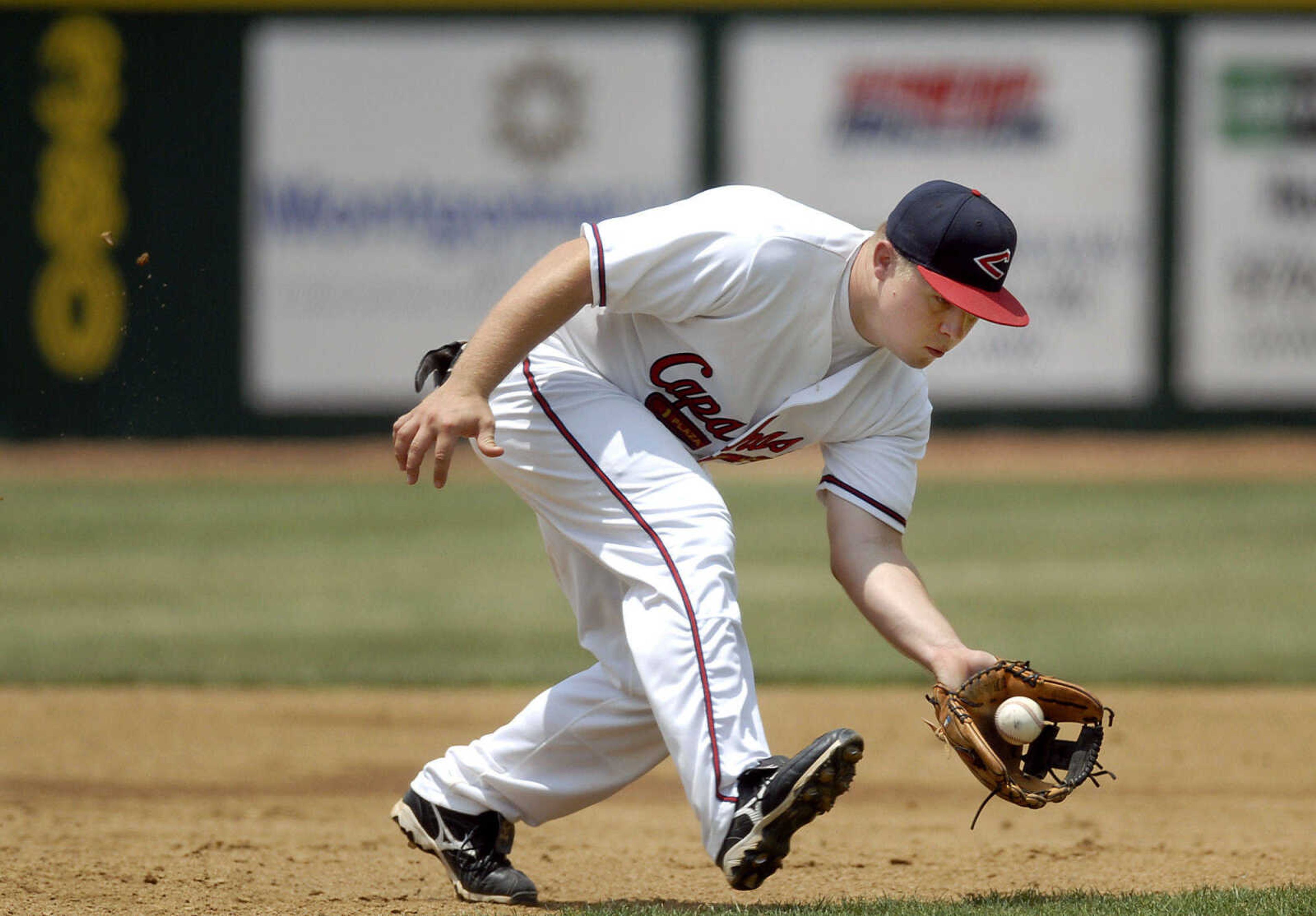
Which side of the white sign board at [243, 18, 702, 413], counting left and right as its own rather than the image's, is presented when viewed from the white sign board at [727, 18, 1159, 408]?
left

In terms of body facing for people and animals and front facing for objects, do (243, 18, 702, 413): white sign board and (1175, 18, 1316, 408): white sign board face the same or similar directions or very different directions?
same or similar directions

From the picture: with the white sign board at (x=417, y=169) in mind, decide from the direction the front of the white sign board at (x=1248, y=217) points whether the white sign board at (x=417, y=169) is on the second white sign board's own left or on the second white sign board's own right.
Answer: on the second white sign board's own right

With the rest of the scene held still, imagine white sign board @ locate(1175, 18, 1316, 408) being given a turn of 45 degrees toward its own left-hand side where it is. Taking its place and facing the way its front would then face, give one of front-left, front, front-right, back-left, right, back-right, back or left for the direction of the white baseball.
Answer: front-right

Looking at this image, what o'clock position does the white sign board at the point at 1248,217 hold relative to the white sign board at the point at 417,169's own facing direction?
the white sign board at the point at 1248,217 is roughly at 9 o'clock from the white sign board at the point at 417,169.

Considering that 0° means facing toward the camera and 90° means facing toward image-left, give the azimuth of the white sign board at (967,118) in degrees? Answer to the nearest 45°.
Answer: approximately 0°

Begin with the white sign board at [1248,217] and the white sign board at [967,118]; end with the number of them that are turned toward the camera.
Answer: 2

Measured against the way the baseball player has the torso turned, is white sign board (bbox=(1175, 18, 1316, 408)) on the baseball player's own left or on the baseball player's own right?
on the baseball player's own left

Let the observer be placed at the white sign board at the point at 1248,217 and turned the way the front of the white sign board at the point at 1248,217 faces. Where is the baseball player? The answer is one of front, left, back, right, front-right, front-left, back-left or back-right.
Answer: front

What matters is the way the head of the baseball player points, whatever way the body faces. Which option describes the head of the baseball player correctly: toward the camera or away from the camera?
toward the camera

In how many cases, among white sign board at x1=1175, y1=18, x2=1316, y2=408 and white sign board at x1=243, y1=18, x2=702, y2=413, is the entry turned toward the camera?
2

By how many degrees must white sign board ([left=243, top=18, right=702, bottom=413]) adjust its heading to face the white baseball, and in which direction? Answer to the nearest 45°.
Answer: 0° — it already faces it

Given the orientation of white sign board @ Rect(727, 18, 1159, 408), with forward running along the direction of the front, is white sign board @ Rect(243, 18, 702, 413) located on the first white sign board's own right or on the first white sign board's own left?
on the first white sign board's own right

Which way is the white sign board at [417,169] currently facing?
toward the camera

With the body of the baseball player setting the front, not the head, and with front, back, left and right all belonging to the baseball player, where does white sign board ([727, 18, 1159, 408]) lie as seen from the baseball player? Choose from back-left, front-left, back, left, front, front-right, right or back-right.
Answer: back-left

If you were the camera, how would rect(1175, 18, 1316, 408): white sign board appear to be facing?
facing the viewer

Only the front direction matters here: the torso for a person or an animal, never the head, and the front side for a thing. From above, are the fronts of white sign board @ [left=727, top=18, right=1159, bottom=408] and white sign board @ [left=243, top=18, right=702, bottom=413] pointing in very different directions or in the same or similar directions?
same or similar directions
